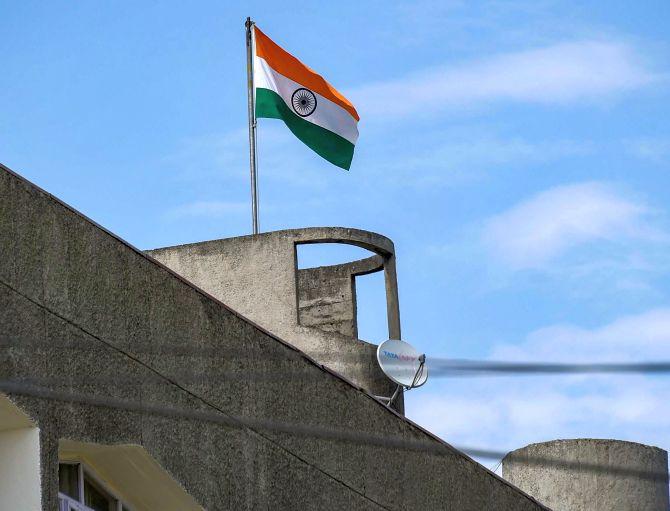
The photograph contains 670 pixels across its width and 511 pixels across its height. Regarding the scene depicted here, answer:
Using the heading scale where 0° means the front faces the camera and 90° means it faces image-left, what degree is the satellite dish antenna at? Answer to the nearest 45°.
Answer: approximately 315°

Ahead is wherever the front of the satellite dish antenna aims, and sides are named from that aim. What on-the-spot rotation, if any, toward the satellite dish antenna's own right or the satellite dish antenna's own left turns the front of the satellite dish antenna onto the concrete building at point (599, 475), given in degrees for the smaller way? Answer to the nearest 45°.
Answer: approximately 45° to the satellite dish antenna's own left
